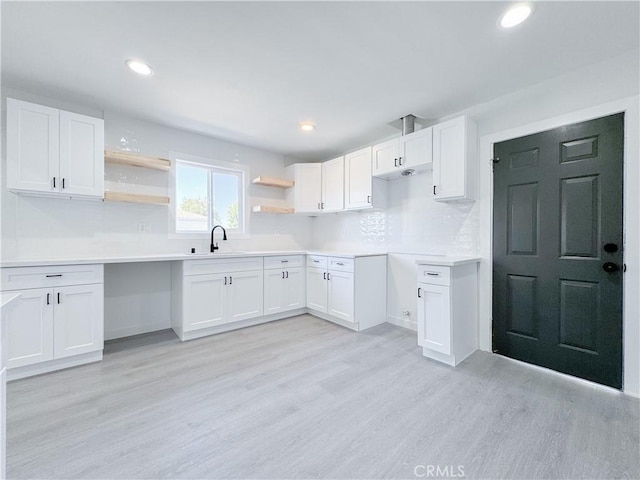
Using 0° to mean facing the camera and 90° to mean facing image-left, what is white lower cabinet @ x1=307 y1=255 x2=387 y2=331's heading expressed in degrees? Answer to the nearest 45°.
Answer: approximately 45°

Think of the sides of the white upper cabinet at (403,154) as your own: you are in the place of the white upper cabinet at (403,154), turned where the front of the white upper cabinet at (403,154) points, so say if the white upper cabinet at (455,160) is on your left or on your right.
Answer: on your left

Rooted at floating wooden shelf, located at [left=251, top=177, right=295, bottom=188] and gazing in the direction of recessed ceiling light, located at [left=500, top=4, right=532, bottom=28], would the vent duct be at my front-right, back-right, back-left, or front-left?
front-left

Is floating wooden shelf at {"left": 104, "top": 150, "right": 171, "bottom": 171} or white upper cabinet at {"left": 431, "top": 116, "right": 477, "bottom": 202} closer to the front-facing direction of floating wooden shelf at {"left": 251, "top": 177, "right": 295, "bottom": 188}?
the white upper cabinet

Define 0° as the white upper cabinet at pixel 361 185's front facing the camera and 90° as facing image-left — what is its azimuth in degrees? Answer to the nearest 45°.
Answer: approximately 45°

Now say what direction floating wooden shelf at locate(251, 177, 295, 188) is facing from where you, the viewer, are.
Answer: facing the viewer and to the right of the viewer

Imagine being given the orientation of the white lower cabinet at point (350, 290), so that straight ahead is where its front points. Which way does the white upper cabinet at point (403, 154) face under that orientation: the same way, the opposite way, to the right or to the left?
the same way

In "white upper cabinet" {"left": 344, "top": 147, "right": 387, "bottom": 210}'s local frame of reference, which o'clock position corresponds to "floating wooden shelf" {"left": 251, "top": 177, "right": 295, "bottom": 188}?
The floating wooden shelf is roughly at 2 o'clock from the white upper cabinet.

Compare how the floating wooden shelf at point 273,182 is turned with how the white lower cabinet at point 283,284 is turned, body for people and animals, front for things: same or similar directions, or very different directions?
same or similar directions

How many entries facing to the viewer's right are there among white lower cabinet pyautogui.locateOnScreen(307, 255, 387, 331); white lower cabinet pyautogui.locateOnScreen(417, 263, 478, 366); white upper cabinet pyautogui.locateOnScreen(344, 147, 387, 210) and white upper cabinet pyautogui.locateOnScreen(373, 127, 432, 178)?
0

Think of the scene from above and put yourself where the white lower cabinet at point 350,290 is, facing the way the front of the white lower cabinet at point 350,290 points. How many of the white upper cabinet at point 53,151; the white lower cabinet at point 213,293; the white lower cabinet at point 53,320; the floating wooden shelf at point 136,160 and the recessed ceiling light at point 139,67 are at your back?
0

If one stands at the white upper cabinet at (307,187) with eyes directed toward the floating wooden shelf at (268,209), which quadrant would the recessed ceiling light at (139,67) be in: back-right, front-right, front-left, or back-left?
front-left

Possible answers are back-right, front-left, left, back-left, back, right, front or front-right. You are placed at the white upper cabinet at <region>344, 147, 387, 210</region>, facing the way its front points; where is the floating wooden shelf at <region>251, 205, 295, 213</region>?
front-right

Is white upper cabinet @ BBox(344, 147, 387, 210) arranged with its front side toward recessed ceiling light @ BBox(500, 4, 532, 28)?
no

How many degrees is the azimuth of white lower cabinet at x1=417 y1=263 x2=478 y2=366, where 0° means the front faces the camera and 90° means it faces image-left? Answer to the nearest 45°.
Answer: approximately 45°

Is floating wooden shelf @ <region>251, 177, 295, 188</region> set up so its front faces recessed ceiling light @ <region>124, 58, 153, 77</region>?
no

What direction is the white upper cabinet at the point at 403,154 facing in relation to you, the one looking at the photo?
facing the viewer and to the left of the viewer
